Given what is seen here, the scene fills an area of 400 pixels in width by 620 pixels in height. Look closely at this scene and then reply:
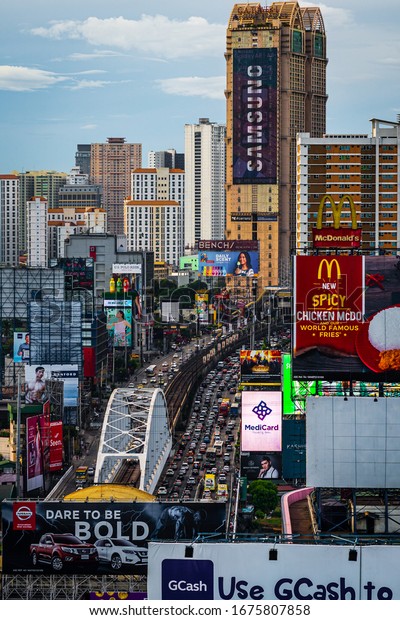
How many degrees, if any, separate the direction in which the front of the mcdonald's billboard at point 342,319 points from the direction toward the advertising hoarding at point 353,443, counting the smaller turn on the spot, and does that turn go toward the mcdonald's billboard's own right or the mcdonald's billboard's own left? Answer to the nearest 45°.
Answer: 0° — it already faces it

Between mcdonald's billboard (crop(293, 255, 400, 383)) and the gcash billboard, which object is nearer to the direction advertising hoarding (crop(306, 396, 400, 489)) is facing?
the gcash billboard

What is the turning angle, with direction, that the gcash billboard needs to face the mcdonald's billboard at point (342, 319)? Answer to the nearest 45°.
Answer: approximately 180°

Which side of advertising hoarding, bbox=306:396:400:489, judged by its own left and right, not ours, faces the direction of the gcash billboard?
front

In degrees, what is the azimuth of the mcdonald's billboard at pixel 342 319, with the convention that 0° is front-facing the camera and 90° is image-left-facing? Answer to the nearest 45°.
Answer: approximately 0°

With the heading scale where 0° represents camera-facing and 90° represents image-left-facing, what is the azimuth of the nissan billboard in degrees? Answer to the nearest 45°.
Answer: approximately 0°

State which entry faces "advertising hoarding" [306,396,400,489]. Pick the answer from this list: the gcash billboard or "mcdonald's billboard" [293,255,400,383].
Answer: the mcdonald's billboard

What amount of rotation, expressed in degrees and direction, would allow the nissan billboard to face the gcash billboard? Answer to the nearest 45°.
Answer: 0° — it already faces it
